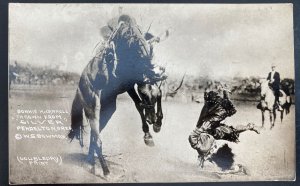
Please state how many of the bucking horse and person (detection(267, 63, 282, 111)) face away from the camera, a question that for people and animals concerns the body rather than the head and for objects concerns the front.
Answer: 0

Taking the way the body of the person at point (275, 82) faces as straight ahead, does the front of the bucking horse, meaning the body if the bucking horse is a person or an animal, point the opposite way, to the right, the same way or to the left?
to the left

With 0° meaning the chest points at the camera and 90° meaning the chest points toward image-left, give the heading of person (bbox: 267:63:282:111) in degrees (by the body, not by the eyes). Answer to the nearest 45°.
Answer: approximately 45°

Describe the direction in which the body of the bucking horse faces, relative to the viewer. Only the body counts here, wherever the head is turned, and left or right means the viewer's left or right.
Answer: facing the viewer and to the right of the viewer
